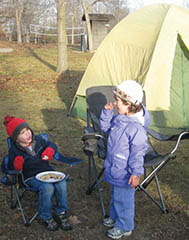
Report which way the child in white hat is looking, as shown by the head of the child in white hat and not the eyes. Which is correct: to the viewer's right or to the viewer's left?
to the viewer's left

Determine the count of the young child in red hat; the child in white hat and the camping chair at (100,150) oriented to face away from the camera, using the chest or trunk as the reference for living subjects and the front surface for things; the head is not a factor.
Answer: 0

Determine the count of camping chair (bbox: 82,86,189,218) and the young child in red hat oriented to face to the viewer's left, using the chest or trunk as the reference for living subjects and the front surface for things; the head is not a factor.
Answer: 0

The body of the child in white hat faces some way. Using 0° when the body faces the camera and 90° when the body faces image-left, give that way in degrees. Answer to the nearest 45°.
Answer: approximately 45°

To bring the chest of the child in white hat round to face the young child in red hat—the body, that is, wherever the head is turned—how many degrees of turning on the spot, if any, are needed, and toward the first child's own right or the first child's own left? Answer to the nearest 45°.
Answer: approximately 45° to the first child's own right

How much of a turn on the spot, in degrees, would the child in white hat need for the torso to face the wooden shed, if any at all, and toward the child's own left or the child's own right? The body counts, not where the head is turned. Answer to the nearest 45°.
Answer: approximately 135° to the child's own right

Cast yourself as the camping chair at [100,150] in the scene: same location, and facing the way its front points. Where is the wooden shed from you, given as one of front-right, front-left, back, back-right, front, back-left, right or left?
back-left

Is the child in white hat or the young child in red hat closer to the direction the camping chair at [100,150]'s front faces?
the child in white hat

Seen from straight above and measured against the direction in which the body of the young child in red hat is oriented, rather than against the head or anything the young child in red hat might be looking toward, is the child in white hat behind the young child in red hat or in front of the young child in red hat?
in front

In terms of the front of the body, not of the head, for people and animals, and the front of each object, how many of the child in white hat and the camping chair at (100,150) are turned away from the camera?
0
